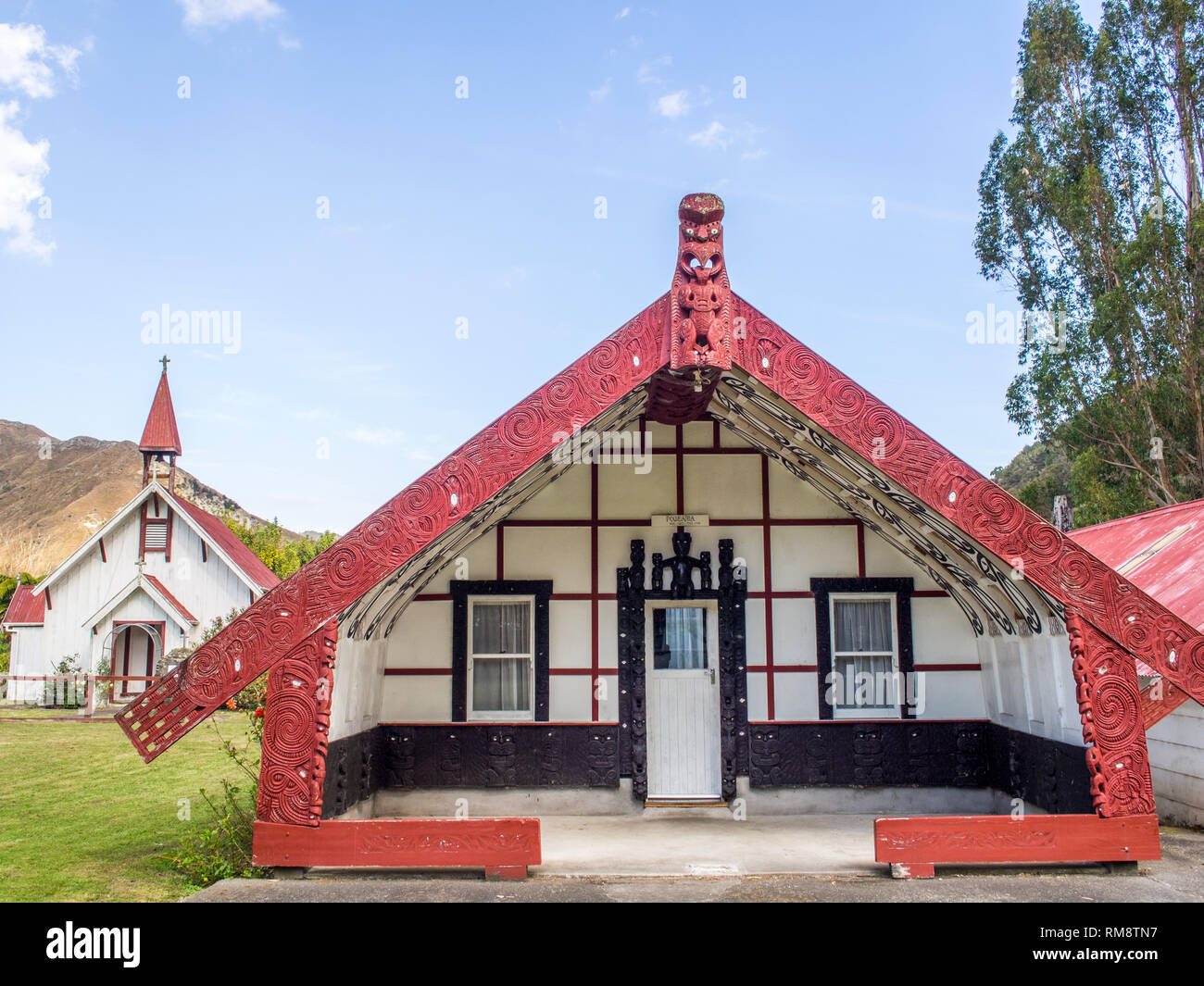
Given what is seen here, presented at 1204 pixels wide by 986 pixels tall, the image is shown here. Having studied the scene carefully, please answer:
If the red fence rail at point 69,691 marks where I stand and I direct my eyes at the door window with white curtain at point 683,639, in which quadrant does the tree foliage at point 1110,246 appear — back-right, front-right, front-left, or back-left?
front-left

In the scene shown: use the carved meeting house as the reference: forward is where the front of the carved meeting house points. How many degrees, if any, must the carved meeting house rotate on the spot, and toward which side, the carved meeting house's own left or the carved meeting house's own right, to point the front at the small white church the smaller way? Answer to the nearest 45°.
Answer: approximately 135° to the carved meeting house's own right

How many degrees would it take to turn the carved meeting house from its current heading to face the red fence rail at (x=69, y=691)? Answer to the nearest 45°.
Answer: approximately 135° to its right

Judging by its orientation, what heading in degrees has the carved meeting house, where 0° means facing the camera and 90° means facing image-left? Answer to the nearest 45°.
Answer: approximately 0°

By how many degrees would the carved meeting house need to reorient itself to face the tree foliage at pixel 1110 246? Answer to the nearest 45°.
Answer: approximately 135° to its left

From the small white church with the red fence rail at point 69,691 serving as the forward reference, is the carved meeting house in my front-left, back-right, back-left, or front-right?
front-left
